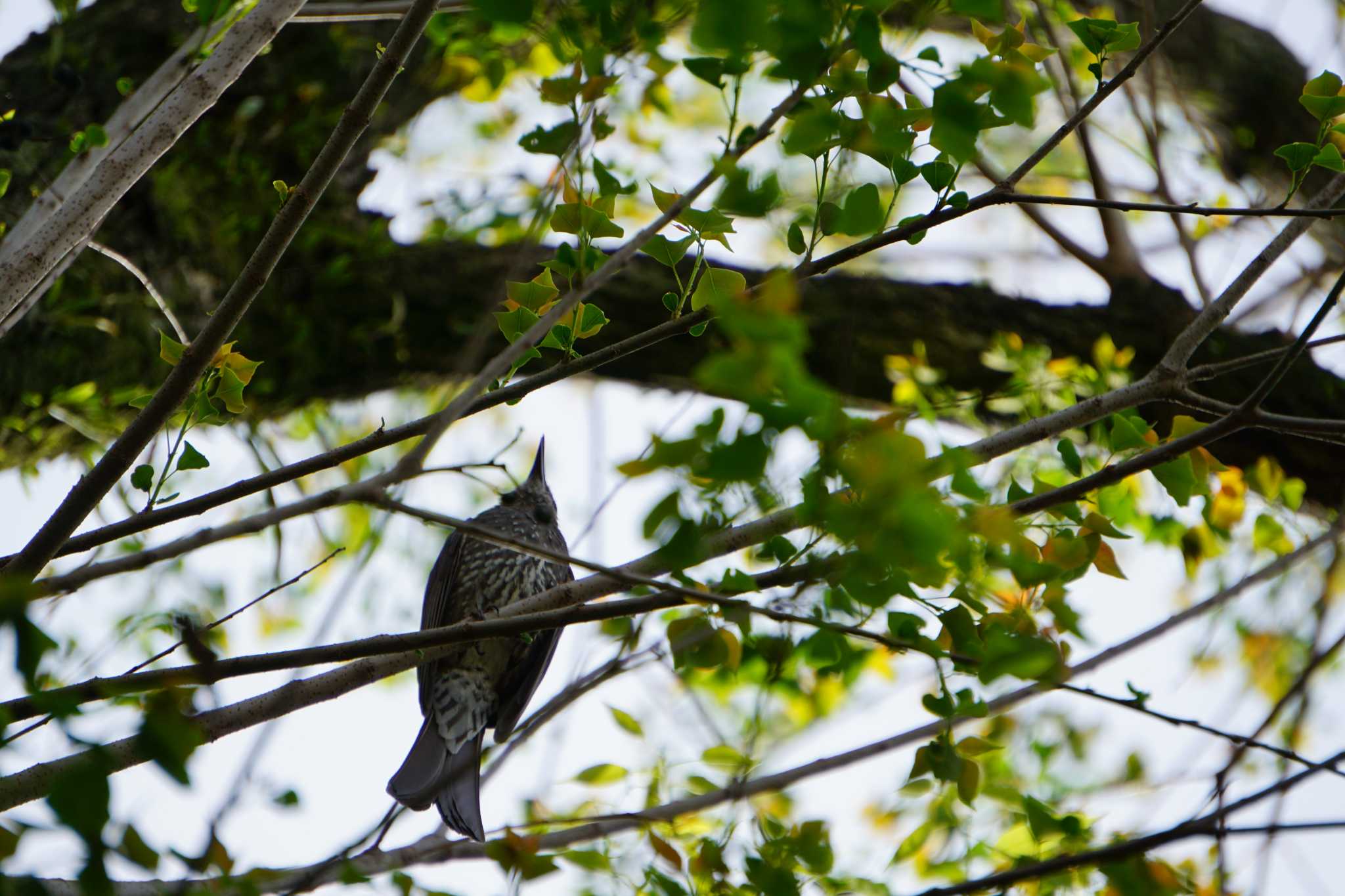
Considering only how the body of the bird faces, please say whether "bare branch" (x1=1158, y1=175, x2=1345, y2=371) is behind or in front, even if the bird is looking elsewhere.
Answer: in front

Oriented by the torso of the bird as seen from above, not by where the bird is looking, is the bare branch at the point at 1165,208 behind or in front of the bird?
in front
